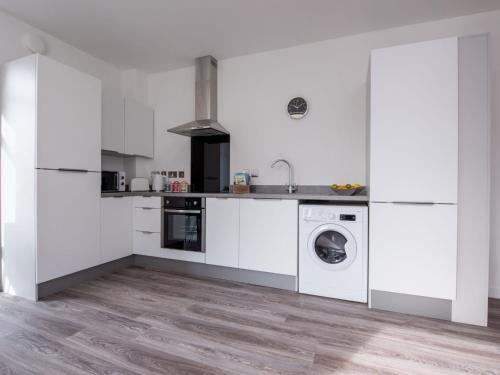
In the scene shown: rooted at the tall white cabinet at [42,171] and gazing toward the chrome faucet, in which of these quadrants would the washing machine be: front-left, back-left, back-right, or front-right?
front-right

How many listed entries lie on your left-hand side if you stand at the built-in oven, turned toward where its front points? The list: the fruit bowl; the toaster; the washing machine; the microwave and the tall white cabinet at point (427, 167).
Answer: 3

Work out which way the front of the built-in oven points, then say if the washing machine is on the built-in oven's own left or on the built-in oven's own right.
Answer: on the built-in oven's own left

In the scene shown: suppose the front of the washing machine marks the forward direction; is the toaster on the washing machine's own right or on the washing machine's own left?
on the washing machine's own right

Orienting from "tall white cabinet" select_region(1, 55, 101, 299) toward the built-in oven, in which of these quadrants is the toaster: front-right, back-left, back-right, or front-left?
front-left

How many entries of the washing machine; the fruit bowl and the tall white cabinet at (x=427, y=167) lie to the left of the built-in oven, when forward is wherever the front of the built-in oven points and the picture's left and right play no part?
3

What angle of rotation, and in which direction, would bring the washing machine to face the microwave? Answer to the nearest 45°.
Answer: approximately 90° to its right

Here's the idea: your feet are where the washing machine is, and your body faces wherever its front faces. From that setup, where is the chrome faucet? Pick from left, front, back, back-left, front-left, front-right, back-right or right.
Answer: back-right

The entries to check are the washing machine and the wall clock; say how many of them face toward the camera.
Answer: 2

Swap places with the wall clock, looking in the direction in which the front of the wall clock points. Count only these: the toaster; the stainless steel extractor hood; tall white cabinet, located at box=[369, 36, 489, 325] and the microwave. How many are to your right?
3

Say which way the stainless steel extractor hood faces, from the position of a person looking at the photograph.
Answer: facing the viewer and to the left of the viewer

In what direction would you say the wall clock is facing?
toward the camera

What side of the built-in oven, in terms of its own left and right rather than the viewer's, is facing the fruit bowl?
left
